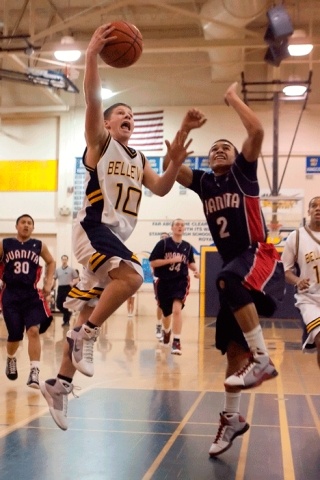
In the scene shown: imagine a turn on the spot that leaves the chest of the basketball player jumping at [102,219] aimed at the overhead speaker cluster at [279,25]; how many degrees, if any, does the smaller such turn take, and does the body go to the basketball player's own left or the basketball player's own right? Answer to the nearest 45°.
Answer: approximately 90° to the basketball player's own left

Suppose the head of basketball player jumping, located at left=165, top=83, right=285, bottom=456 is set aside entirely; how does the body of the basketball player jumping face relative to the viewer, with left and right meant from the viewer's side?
facing the viewer and to the left of the viewer

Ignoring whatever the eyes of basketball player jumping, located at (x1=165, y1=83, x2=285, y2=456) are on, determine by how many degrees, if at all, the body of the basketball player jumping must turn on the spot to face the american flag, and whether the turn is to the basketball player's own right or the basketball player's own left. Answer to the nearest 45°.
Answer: approximately 135° to the basketball player's own right

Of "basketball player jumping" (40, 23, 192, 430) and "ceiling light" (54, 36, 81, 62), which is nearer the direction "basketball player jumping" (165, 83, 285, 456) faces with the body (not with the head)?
the basketball player jumping

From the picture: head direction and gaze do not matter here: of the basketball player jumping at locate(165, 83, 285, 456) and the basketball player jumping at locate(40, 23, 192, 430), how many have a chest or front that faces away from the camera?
0

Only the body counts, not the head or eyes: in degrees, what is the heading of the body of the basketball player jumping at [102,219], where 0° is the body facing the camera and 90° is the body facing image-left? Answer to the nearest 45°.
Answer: approximately 315°

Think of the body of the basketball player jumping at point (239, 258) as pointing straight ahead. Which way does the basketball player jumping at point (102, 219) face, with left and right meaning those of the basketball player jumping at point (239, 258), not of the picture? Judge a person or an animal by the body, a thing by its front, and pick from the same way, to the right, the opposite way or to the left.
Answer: to the left

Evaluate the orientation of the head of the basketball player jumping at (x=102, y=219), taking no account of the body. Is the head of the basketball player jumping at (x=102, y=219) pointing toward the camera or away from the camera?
toward the camera

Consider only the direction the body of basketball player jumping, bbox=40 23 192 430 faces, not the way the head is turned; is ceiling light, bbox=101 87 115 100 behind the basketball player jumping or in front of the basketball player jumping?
behind

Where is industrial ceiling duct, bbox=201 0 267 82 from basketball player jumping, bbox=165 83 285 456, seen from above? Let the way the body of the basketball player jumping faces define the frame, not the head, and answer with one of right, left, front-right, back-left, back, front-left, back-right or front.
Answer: back-right

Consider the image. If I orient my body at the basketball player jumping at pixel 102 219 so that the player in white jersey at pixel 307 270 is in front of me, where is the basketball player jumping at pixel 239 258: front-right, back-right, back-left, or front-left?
front-right
